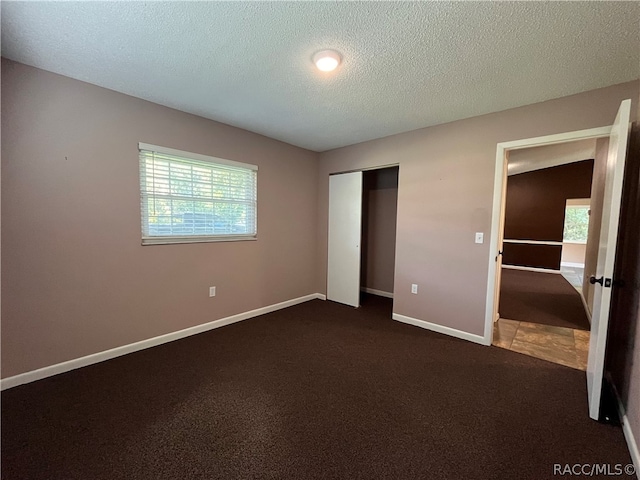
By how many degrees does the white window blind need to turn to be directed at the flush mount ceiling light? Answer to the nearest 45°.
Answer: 0° — it already faces it

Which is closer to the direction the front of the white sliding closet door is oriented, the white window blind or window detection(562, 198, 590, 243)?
the white window blind

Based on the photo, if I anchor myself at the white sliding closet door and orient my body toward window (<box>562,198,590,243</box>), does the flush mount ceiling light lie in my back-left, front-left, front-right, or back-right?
back-right

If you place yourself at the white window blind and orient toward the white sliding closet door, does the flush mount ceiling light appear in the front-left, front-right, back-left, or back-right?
front-right

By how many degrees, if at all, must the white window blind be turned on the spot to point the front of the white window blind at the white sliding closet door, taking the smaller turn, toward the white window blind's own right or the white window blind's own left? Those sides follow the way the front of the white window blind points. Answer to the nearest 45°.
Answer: approximately 45° to the white window blind's own left

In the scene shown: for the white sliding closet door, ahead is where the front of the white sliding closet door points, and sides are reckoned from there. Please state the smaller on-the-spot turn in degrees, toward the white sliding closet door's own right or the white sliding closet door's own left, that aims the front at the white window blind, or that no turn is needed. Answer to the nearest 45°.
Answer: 0° — it already faces it

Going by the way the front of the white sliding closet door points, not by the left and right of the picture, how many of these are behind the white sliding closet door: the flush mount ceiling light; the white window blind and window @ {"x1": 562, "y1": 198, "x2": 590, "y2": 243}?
1

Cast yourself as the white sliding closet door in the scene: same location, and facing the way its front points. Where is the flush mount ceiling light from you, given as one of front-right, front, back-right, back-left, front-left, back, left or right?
front-left

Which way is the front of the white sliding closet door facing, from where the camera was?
facing the viewer and to the left of the viewer

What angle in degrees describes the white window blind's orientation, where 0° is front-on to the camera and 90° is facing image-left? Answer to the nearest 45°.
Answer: approximately 315°

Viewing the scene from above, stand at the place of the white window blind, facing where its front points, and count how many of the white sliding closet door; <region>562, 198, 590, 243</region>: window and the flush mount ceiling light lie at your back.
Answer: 0

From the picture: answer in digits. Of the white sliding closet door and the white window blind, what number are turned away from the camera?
0
